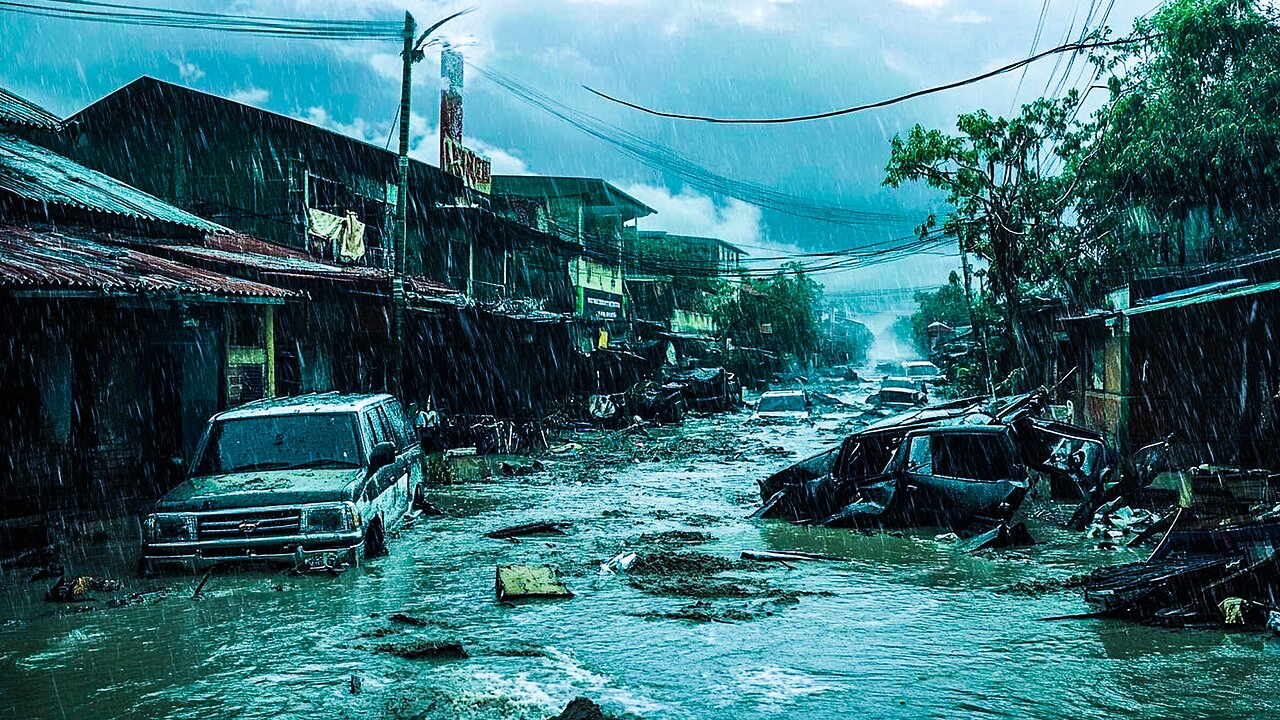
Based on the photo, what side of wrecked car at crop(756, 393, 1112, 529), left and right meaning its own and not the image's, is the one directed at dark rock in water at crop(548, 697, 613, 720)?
left

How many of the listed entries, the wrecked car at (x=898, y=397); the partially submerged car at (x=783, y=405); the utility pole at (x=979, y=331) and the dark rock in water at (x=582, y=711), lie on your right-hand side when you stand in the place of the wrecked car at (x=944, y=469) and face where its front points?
3

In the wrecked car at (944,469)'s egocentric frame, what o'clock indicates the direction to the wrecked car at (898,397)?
the wrecked car at (898,397) is roughly at 3 o'clock from the wrecked car at (944,469).

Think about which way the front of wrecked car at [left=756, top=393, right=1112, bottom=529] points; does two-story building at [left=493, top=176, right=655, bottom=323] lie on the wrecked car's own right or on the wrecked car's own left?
on the wrecked car's own right

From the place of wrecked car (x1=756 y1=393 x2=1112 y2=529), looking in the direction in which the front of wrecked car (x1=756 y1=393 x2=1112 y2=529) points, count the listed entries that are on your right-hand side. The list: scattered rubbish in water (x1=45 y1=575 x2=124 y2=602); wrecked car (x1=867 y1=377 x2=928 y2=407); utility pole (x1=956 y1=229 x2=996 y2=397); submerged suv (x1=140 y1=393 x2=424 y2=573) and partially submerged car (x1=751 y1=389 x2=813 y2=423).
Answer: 3

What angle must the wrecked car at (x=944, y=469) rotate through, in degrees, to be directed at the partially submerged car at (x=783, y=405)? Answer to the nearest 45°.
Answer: approximately 90° to its right

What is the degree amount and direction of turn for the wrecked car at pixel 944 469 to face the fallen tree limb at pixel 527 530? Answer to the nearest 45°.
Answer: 0° — it already faces it

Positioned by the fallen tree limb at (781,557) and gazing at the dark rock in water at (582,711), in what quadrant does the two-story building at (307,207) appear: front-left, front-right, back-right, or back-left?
back-right

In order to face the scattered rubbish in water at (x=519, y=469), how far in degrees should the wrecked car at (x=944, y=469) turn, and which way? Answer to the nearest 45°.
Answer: approximately 45° to its right

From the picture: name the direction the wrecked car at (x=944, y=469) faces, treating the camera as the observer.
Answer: facing to the left of the viewer

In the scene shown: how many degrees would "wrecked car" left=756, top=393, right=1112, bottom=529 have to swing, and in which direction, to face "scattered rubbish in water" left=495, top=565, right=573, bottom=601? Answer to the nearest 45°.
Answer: approximately 45° to its left

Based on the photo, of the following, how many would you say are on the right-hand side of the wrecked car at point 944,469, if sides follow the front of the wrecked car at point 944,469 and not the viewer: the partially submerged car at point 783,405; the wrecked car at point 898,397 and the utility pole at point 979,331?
3

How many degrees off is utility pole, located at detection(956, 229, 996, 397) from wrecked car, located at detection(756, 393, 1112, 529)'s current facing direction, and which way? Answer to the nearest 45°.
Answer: approximately 90° to its right

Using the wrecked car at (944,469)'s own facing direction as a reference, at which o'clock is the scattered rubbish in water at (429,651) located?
The scattered rubbish in water is roughly at 10 o'clock from the wrecked car.

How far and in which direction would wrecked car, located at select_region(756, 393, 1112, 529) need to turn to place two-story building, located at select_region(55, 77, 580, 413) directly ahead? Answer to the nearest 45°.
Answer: approximately 45° to its right

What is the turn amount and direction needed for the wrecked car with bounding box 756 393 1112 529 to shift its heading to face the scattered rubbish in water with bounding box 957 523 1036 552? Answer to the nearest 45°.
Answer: approximately 135° to its left

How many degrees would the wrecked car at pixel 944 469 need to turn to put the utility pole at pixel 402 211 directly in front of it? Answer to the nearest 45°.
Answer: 0° — it already faces it
